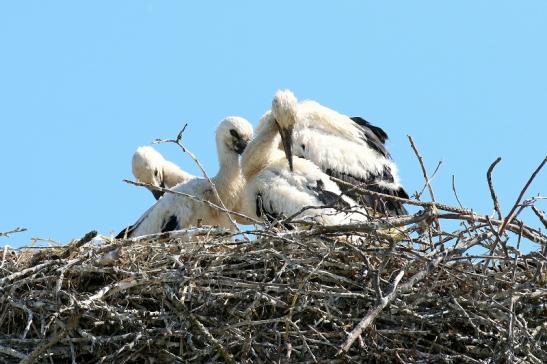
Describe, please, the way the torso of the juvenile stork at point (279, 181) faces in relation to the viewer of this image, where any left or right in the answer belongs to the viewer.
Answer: facing to the left of the viewer

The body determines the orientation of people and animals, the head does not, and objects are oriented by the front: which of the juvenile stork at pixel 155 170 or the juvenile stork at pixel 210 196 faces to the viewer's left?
the juvenile stork at pixel 155 170

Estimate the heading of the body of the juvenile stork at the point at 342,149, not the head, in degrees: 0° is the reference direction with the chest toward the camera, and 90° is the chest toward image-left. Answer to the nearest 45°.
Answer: approximately 90°

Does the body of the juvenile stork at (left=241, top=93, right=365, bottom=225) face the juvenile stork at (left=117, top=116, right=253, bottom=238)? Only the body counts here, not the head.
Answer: yes

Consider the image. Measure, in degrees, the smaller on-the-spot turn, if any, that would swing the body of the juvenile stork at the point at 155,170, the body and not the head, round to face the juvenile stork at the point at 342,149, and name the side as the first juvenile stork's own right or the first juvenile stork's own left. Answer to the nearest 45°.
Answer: approximately 135° to the first juvenile stork's own left

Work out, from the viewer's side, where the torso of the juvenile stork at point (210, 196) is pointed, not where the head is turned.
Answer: to the viewer's right

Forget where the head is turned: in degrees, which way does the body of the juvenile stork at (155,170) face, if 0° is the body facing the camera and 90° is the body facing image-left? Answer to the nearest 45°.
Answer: approximately 90°
